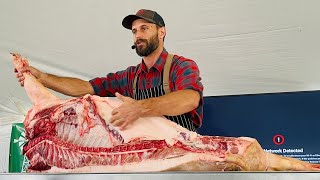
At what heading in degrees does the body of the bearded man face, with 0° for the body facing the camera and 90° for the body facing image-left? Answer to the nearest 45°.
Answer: approximately 45°

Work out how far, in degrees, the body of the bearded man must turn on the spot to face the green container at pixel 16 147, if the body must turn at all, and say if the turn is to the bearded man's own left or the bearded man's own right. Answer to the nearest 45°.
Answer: approximately 90° to the bearded man's own right
